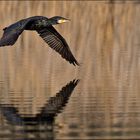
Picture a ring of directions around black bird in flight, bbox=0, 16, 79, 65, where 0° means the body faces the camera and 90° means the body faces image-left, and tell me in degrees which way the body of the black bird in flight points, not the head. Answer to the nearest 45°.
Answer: approximately 315°
